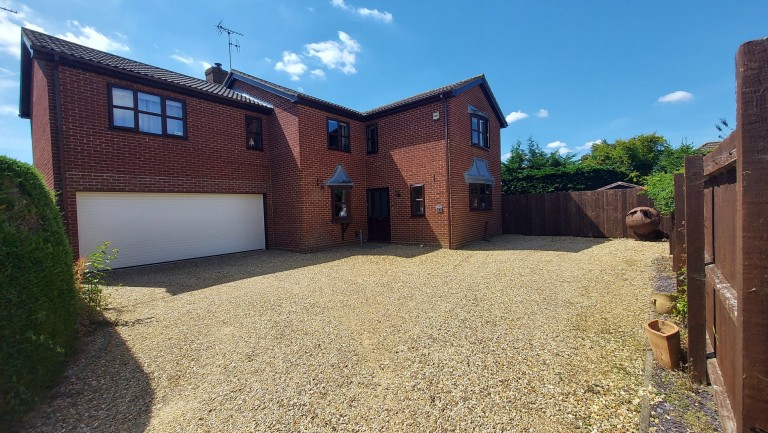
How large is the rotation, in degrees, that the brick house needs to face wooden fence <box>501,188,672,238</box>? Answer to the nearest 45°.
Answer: approximately 45° to its left

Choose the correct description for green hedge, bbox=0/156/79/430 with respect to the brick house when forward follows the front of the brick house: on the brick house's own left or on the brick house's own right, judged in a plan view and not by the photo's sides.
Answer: on the brick house's own right

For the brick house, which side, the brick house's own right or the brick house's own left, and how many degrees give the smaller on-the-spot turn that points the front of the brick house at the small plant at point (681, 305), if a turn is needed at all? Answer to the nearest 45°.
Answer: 0° — it already faces it

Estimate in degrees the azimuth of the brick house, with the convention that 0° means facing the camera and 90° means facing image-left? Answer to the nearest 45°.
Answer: approximately 315°
